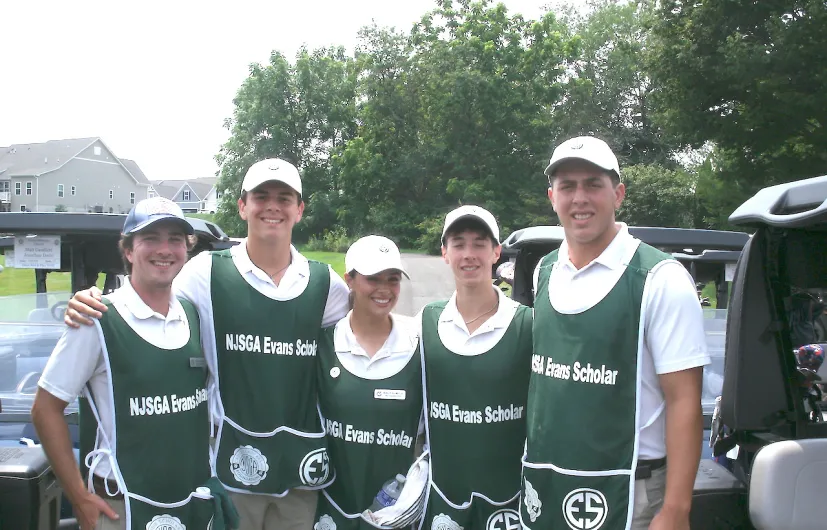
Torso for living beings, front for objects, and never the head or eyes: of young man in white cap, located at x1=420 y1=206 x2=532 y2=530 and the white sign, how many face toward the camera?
2

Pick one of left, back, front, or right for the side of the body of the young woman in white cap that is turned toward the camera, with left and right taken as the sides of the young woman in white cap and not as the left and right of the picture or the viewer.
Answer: front

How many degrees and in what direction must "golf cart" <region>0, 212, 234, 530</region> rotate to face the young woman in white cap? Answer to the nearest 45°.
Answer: approximately 45° to its left

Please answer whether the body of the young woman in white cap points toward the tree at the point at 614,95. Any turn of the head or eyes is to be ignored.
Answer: no

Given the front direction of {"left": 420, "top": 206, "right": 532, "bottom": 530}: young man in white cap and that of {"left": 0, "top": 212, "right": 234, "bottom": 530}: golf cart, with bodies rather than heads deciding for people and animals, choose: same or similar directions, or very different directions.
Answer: same or similar directions

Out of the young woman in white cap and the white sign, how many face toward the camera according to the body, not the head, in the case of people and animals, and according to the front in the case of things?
2

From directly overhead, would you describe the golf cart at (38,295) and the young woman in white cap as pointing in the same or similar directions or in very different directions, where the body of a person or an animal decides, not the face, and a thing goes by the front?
same or similar directions

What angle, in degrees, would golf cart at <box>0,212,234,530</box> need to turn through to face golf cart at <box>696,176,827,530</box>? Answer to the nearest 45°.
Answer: approximately 45° to its left

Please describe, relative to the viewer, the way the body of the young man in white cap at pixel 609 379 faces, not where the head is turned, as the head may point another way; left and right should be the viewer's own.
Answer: facing the viewer and to the left of the viewer

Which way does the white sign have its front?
toward the camera

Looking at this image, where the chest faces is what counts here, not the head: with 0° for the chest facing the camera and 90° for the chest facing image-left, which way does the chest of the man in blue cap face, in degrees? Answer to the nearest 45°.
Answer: approximately 315°

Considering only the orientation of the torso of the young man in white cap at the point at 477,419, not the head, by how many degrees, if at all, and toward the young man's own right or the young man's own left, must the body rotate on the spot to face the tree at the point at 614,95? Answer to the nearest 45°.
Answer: approximately 180°

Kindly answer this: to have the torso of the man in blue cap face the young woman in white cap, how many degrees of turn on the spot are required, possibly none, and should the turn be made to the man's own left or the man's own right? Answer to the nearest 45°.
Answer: approximately 45° to the man's own left

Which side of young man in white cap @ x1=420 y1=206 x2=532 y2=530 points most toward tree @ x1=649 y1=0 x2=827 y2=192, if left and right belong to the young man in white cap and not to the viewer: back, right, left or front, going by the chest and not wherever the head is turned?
back

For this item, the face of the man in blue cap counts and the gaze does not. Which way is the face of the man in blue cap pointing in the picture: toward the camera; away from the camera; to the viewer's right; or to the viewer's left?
toward the camera

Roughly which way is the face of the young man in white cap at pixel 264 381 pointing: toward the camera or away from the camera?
toward the camera

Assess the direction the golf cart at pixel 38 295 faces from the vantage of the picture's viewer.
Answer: facing the viewer
